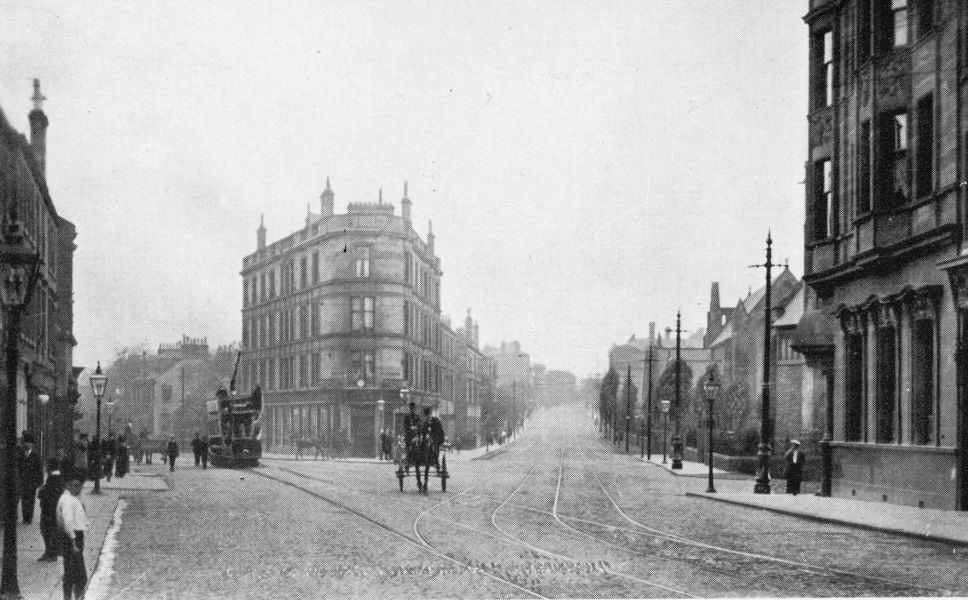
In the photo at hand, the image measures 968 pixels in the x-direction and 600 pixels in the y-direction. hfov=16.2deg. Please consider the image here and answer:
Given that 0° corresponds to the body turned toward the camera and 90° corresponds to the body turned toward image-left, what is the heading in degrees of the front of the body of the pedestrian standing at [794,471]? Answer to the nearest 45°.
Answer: approximately 0°

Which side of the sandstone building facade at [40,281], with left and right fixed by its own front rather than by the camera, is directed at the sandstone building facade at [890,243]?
front

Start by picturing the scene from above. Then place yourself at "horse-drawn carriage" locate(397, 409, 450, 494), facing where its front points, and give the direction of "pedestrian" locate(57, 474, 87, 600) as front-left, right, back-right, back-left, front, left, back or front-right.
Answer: front

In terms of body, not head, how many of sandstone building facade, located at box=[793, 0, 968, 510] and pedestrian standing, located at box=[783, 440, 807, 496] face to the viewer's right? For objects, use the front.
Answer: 0

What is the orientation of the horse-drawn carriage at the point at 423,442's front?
toward the camera

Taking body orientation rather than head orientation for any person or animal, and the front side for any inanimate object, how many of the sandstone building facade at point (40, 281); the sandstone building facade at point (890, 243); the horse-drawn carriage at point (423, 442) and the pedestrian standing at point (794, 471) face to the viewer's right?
1

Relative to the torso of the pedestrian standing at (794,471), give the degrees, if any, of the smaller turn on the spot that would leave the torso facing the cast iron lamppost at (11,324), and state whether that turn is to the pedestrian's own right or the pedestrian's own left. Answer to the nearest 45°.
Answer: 0° — they already face it

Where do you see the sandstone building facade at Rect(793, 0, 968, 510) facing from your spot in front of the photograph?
facing the viewer and to the left of the viewer

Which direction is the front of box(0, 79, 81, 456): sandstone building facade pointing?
to the viewer's right

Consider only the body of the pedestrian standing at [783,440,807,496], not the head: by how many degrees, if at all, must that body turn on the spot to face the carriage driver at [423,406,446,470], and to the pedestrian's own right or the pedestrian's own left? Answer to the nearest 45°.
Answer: approximately 45° to the pedestrian's own right

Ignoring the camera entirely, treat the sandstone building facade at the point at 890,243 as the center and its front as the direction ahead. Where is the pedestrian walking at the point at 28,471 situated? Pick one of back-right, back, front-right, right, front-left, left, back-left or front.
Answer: front
